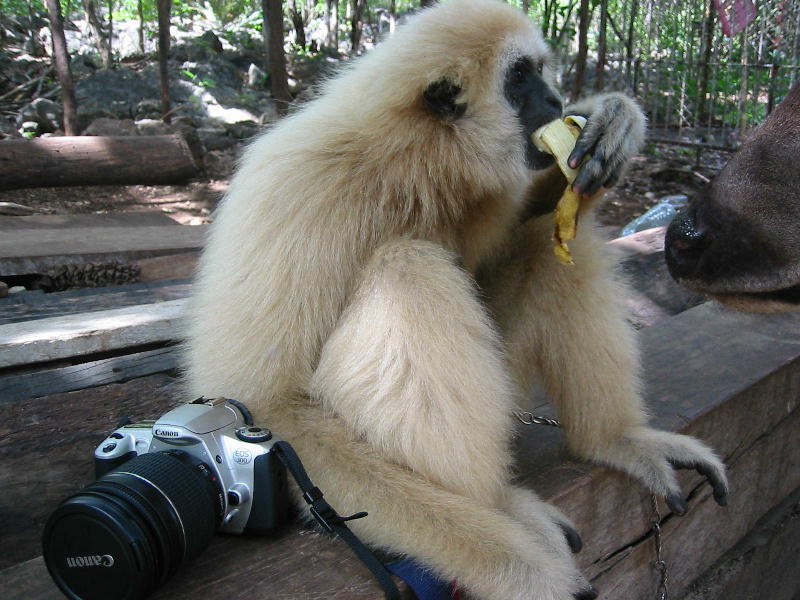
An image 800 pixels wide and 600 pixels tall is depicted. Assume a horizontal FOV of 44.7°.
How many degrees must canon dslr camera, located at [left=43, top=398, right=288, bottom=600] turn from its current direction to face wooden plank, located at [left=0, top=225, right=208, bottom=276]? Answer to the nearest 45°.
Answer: approximately 135° to its right

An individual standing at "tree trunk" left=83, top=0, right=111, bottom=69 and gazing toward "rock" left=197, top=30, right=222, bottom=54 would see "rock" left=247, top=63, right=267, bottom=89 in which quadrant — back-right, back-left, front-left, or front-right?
front-right

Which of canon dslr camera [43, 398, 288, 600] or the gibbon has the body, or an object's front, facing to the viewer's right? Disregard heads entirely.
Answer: the gibbon

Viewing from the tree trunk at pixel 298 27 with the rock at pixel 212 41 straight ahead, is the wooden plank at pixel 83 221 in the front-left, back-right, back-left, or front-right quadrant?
front-left

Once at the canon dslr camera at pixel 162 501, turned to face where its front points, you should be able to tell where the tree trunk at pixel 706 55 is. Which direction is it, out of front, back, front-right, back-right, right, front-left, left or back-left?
back

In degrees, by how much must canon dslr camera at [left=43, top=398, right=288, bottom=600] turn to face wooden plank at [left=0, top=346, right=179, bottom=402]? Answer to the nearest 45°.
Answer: approximately 135° to its right

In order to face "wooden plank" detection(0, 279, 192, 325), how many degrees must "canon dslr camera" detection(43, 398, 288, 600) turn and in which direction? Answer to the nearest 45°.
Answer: approximately 135° to its right

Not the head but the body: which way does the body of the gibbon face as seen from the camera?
to the viewer's right

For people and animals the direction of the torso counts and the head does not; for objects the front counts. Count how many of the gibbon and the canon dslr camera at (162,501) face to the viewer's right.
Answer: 1

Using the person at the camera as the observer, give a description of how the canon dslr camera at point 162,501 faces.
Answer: facing the viewer and to the left of the viewer
